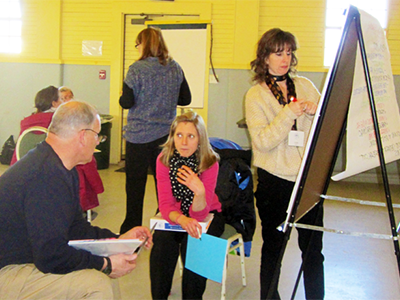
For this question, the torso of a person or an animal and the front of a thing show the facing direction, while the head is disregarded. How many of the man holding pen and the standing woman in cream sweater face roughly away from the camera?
0

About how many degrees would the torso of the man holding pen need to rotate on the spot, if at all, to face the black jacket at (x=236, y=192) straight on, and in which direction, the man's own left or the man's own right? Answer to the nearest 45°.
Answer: approximately 45° to the man's own left

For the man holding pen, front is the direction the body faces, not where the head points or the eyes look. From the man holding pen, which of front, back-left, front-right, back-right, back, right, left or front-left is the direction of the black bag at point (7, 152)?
left

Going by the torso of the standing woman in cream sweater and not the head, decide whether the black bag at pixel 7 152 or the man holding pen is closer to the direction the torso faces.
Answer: the man holding pen

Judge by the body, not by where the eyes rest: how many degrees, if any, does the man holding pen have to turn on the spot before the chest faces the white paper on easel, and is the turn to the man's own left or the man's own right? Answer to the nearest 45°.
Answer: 0° — they already face it

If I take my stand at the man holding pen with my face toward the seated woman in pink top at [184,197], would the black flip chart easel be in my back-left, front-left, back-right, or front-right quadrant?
front-right

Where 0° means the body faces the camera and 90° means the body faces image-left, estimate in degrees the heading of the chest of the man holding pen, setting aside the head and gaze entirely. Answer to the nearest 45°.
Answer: approximately 270°
